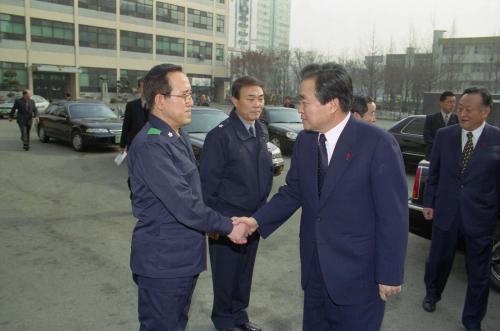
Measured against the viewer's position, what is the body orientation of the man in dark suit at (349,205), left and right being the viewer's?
facing the viewer and to the left of the viewer

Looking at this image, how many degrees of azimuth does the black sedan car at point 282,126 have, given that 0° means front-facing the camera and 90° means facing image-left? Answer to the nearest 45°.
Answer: approximately 315°

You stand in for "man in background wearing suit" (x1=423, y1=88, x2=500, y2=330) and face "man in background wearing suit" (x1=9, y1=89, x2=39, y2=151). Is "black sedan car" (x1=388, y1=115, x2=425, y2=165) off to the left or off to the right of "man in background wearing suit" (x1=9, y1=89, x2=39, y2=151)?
right

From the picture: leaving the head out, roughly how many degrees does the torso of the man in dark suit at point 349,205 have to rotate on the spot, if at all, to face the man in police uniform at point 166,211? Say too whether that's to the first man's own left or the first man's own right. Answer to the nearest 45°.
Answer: approximately 45° to the first man's own right

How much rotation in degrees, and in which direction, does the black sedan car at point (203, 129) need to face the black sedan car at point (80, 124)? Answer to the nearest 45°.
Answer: approximately 180°

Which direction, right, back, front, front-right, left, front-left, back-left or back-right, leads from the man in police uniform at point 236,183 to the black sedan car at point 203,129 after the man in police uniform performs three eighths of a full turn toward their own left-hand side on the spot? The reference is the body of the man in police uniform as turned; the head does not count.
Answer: front

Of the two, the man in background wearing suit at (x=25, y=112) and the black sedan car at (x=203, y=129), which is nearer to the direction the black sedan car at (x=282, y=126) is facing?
the black sedan car

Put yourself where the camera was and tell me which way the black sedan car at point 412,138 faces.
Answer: facing to the right of the viewer
